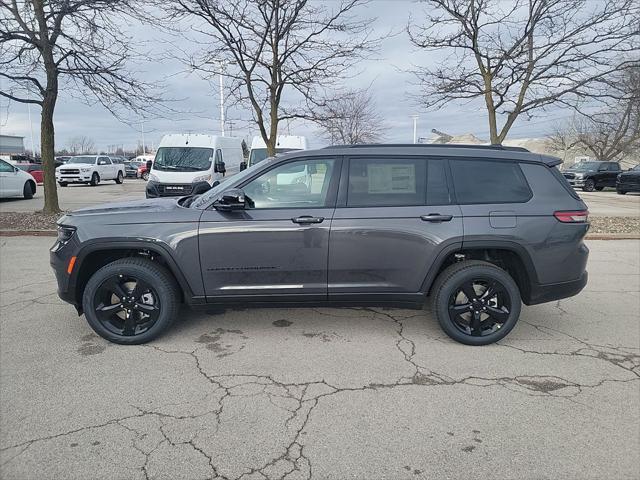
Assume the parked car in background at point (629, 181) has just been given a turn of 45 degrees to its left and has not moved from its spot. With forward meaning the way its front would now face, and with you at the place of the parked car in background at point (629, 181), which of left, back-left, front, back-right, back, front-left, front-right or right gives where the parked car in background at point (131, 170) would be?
right

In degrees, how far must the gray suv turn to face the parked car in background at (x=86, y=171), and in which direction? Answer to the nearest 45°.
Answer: approximately 45° to its right

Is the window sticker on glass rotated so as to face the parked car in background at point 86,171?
no

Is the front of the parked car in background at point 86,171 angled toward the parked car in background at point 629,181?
no

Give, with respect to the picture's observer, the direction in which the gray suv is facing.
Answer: facing to the left of the viewer

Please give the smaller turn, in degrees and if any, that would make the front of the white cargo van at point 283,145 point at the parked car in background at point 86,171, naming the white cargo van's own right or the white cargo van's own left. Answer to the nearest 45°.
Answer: approximately 90° to the white cargo van's own right

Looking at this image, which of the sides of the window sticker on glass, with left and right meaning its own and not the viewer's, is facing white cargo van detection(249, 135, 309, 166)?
back

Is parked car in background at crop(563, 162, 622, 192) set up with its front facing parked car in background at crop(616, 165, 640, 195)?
no

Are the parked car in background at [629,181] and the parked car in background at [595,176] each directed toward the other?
no

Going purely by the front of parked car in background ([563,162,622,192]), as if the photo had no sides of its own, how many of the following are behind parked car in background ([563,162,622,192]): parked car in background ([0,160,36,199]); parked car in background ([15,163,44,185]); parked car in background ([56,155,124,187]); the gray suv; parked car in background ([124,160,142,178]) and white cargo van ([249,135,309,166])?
0

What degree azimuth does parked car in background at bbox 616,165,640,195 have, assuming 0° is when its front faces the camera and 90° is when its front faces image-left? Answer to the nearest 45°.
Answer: approximately 45°

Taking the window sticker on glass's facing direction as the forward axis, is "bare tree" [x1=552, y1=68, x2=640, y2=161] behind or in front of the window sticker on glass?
behind

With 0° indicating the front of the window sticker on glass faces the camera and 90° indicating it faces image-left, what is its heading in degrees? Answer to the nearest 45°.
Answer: approximately 0°

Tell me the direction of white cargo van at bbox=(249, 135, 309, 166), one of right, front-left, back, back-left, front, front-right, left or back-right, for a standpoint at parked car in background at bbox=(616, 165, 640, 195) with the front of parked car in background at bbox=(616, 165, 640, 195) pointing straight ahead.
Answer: front

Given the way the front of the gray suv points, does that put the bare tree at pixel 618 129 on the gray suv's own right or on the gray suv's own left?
on the gray suv's own right

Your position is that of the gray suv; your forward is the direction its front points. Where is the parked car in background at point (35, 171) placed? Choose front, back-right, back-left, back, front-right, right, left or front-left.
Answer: front-right
